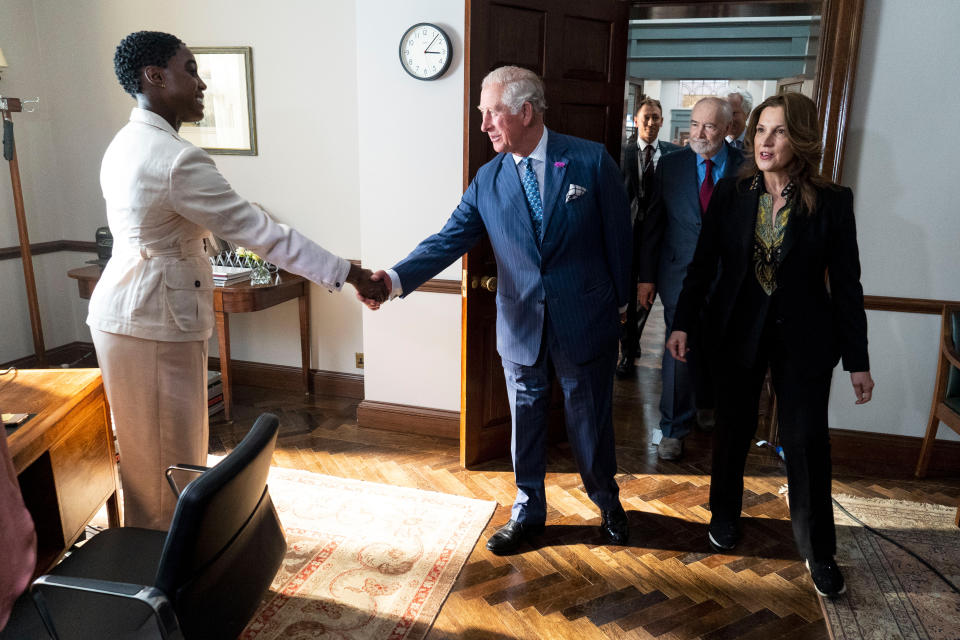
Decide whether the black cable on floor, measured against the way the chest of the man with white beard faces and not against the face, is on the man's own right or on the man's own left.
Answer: on the man's own left

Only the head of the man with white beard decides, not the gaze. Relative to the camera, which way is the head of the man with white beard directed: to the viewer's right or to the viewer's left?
to the viewer's left

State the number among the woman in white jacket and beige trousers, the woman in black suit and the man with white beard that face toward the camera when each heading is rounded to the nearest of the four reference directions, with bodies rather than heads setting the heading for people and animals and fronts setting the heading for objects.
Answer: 2

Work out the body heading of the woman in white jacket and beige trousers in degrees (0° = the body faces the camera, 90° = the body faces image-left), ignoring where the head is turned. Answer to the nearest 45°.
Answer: approximately 270°

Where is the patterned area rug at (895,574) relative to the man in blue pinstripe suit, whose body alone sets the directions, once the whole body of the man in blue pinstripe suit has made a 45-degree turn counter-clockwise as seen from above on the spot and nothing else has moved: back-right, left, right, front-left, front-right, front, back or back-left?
left

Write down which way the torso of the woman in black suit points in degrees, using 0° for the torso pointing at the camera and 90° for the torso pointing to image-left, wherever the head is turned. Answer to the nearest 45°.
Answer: approximately 0°

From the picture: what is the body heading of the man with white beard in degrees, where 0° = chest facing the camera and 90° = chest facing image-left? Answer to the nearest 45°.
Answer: approximately 0°

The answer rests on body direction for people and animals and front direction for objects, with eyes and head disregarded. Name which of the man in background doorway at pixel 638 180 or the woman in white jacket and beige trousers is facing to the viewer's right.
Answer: the woman in white jacket and beige trousers

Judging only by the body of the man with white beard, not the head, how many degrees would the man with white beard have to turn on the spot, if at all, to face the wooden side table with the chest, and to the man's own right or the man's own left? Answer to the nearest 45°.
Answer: approximately 90° to the man's own right

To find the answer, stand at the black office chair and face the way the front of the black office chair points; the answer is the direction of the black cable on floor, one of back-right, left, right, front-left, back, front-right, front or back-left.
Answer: back-right

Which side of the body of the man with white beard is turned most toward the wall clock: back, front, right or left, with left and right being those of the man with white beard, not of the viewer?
right
